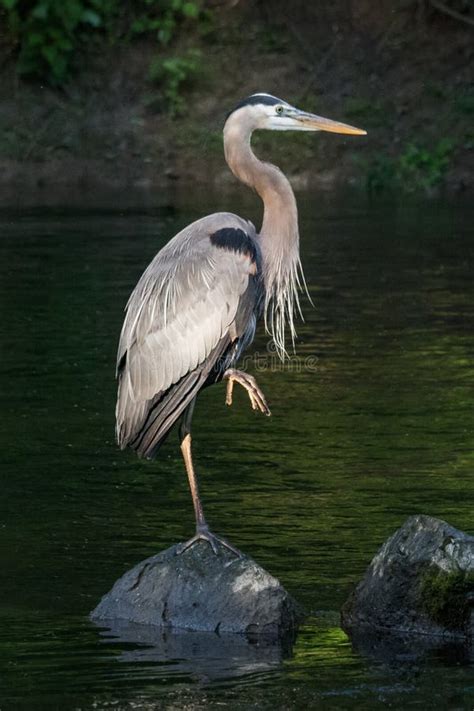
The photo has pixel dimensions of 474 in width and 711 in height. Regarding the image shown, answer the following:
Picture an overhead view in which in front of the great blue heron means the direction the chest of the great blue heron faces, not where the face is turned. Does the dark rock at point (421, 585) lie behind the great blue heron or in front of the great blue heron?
in front

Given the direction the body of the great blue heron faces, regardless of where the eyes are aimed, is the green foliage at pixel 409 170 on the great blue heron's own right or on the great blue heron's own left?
on the great blue heron's own left

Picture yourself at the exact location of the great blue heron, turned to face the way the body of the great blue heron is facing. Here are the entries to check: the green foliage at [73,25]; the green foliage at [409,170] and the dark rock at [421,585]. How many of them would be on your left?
2

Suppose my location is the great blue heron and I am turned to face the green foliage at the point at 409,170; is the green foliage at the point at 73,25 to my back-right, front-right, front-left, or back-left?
front-left

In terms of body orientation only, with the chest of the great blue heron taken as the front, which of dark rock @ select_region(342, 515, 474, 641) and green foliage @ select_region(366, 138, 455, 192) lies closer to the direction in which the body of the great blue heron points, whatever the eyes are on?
the dark rock

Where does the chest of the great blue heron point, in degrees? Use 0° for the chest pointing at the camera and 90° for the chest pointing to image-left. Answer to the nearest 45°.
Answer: approximately 270°

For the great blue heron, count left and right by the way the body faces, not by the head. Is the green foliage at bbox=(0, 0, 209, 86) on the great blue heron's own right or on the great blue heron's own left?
on the great blue heron's own left

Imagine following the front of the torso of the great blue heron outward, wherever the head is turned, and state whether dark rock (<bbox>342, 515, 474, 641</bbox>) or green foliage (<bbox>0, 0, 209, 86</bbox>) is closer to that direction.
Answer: the dark rock
